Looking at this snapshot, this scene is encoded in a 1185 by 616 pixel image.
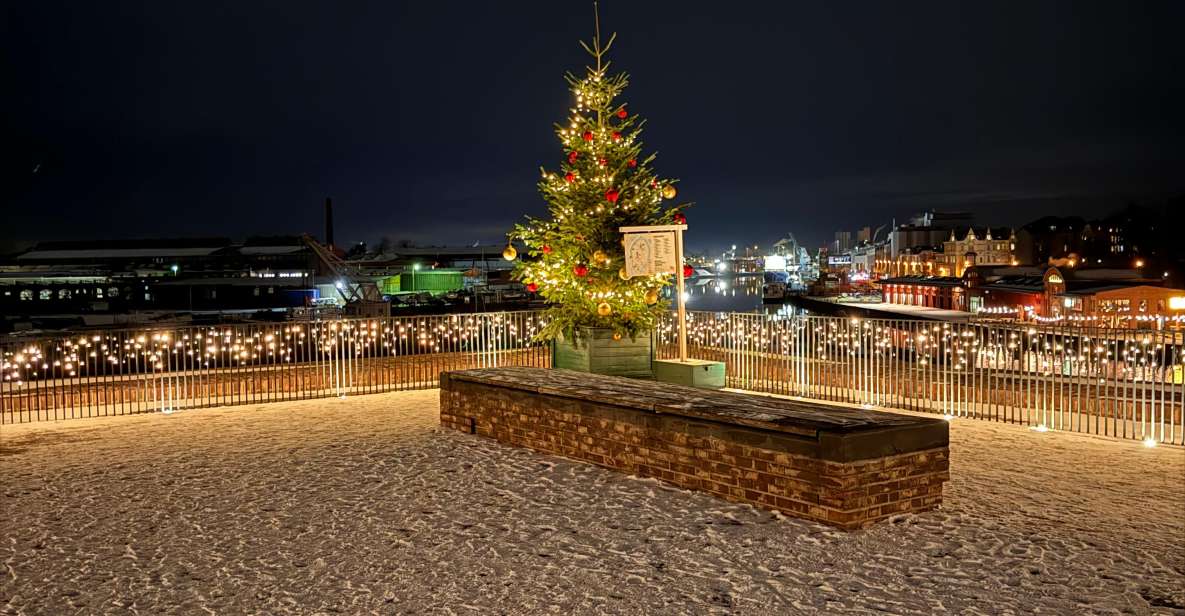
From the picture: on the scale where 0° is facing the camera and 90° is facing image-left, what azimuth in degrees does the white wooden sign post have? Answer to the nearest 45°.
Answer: approximately 0°

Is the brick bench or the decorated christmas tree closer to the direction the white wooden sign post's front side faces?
the brick bench

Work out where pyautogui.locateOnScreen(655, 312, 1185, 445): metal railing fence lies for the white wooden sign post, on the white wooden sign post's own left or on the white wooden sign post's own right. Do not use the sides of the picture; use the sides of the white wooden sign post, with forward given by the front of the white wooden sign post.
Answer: on the white wooden sign post's own left

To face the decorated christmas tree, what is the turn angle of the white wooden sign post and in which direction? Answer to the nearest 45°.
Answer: approximately 135° to its right

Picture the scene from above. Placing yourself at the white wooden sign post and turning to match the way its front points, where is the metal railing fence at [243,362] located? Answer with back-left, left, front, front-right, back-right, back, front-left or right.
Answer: right

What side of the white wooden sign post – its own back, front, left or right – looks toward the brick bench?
front

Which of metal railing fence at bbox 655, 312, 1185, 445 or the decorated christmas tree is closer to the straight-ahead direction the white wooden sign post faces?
the metal railing fence
